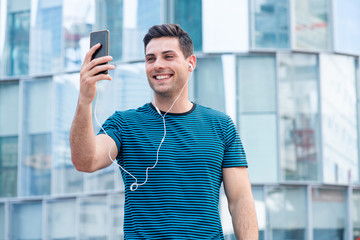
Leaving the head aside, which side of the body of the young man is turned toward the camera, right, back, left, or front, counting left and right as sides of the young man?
front

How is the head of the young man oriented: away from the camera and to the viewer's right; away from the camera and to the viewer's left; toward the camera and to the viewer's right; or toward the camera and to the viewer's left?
toward the camera and to the viewer's left

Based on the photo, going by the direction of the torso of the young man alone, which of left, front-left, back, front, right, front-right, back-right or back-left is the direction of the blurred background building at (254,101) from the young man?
back
